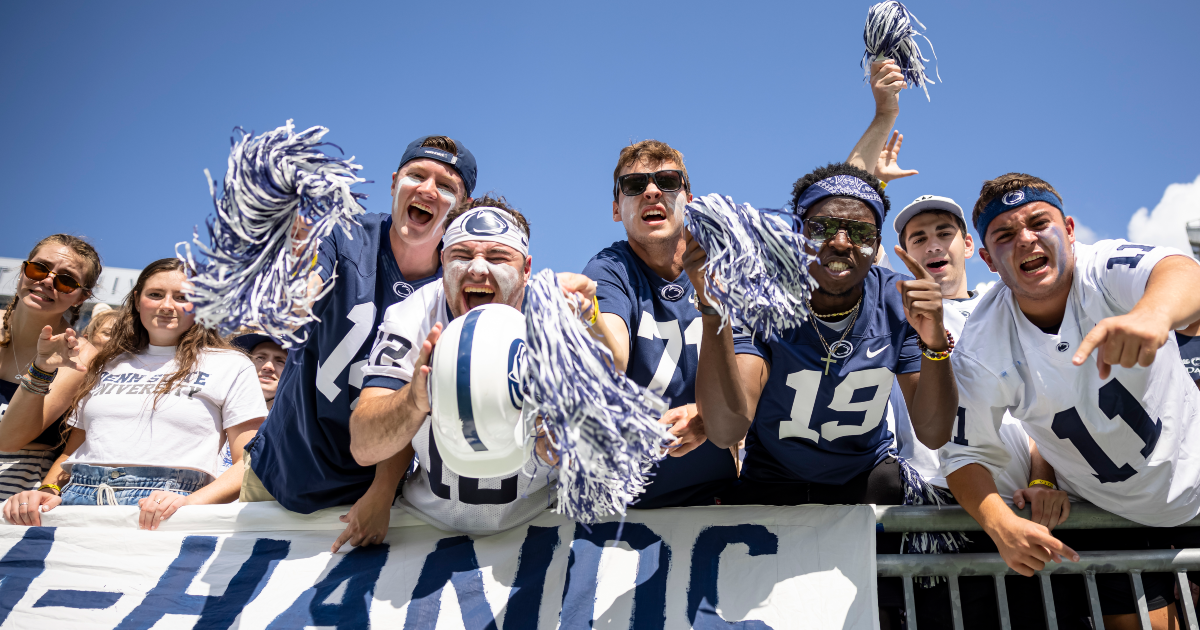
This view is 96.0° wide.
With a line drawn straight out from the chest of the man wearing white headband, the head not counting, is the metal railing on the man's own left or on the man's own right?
on the man's own left

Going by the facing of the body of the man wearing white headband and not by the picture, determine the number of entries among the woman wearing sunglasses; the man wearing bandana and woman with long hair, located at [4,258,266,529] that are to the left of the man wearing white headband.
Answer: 1

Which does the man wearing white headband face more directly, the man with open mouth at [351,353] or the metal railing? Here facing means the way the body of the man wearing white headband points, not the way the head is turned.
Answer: the metal railing

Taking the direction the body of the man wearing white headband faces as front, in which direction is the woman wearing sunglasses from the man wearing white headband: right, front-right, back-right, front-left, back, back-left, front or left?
back-right

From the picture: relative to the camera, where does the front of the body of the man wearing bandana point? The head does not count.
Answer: toward the camera

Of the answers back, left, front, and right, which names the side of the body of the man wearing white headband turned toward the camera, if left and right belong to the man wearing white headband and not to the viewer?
front

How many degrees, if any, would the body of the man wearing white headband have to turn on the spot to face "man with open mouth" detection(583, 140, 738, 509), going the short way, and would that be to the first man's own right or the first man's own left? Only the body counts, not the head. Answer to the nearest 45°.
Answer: approximately 90° to the first man's own left

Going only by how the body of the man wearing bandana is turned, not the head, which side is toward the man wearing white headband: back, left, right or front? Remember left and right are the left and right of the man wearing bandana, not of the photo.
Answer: right

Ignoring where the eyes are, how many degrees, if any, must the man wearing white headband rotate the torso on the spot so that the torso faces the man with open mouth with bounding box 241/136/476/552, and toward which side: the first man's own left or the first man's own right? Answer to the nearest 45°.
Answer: approximately 135° to the first man's own right

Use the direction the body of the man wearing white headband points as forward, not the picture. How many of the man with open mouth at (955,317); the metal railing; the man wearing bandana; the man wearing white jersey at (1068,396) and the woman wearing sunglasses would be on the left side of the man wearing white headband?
4

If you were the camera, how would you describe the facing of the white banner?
facing the viewer

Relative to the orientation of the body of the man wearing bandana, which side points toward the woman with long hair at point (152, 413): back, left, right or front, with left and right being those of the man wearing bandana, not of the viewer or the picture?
right
